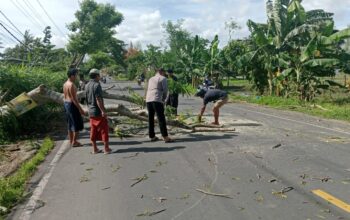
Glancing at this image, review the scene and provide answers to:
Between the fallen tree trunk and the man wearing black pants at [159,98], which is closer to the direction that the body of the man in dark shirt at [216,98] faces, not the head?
the fallen tree trunk

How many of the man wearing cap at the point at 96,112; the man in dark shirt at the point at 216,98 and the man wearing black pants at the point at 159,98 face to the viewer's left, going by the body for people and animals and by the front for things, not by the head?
1

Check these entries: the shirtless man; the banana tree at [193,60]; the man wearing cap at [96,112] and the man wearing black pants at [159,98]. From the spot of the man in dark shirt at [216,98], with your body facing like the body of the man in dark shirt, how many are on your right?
1

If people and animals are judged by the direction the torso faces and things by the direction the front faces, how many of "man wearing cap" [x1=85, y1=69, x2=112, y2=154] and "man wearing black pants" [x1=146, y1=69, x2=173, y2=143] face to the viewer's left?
0

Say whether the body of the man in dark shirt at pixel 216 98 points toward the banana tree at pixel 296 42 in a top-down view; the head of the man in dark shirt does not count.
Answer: no

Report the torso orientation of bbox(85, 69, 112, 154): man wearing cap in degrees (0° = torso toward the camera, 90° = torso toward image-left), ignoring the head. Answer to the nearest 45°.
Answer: approximately 225°

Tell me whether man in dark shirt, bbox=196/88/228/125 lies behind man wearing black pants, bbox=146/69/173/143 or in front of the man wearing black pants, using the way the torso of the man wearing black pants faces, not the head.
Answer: in front

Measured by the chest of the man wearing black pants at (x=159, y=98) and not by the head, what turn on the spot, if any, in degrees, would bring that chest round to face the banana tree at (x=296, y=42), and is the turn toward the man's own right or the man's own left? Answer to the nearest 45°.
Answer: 0° — they already face it

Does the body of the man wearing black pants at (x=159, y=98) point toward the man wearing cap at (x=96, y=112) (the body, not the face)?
no

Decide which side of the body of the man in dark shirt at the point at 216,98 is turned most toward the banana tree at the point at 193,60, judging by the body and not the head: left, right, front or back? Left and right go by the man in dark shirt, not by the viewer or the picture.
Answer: right

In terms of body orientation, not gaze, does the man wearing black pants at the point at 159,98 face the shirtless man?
no

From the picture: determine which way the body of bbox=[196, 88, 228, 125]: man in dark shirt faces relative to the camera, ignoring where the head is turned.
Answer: to the viewer's left

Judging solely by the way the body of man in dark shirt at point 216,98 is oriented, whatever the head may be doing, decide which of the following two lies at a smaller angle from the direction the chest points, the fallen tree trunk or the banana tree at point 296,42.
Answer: the fallen tree trunk
